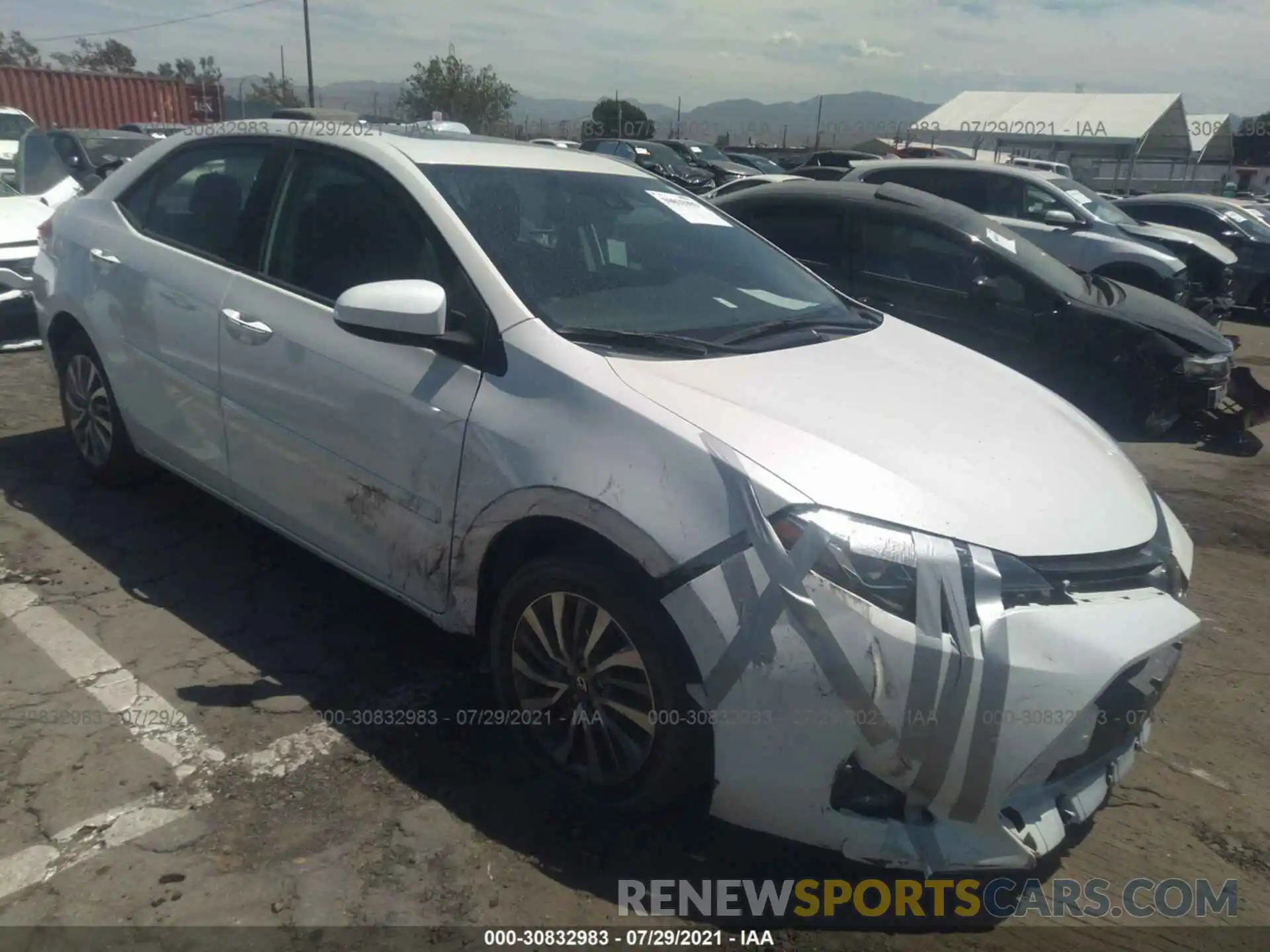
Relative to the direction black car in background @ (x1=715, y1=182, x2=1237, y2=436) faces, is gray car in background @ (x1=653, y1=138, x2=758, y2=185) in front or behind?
behind

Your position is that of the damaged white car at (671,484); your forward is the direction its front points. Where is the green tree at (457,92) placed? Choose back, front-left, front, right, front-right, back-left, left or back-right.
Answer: back-left

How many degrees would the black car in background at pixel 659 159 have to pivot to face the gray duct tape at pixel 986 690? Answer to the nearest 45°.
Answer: approximately 45° to its right

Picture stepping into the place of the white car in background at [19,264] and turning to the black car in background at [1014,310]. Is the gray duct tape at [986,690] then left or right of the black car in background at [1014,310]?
right
